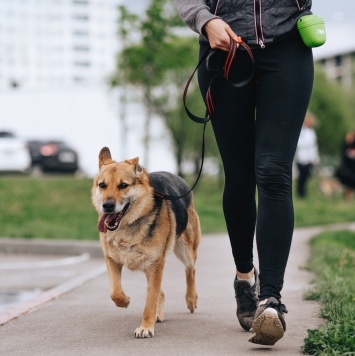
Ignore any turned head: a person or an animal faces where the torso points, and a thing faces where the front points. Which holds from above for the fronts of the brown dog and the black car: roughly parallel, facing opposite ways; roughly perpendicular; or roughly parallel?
roughly perpendicular

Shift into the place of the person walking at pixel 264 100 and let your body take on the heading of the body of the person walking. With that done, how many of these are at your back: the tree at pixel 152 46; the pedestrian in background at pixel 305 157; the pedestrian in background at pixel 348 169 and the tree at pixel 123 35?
4

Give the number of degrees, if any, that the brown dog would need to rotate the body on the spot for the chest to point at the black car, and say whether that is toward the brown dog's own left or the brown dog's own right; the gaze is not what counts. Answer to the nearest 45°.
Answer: approximately 135° to the brown dog's own right

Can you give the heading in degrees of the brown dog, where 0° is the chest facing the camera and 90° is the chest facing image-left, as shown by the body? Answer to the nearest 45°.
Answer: approximately 45°

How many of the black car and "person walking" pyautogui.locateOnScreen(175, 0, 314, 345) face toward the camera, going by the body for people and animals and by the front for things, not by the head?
1

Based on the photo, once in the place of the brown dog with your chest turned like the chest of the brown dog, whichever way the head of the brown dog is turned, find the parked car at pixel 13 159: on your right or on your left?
on your right

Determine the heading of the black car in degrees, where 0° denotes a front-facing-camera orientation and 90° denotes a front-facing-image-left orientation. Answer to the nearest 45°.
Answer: approximately 135°

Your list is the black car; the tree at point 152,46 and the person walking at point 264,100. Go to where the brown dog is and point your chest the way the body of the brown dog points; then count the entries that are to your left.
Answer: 1

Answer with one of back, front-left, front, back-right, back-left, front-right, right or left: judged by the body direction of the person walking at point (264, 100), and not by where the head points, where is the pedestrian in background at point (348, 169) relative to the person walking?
back

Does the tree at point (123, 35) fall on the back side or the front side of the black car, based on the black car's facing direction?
on the back side

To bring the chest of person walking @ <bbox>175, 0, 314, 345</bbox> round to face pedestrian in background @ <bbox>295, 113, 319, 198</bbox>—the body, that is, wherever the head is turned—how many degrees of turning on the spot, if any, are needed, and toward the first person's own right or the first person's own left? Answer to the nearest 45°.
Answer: approximately 180°
